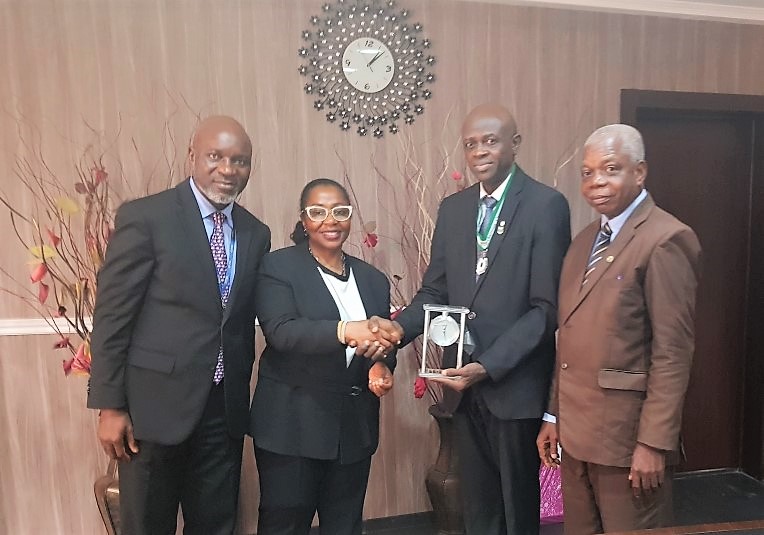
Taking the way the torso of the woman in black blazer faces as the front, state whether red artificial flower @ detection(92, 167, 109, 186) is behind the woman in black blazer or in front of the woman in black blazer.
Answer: behind

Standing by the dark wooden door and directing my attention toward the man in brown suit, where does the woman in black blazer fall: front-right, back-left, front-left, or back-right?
front-right

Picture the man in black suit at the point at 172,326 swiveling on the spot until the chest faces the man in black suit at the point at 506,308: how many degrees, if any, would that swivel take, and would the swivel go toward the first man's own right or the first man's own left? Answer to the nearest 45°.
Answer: approximately 45° to the first man's own left

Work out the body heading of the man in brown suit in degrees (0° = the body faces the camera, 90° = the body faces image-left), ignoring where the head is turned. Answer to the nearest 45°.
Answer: approximately 45°

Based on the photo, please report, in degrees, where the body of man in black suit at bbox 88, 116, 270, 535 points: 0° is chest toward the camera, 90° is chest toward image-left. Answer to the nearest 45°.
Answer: approximately 315°

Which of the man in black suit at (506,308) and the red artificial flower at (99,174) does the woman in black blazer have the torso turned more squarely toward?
the man in black suit

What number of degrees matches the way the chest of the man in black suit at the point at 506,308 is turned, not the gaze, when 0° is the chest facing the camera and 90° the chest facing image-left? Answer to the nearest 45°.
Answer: approximately 45°

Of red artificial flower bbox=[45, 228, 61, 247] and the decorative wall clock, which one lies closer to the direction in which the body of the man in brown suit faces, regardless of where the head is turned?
the red artificial flower

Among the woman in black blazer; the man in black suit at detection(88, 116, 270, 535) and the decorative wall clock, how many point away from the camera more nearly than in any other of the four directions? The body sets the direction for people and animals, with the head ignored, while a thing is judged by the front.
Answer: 0

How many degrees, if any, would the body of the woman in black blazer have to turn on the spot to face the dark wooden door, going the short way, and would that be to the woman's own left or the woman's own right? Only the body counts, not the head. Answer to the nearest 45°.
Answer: approximately 90° to the woman's own left

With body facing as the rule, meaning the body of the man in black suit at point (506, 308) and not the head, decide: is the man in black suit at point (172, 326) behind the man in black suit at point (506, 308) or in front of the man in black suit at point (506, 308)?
in front

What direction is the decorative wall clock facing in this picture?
toward the camera

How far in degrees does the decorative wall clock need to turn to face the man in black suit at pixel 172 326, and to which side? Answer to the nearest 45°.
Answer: approximately 45° to its right

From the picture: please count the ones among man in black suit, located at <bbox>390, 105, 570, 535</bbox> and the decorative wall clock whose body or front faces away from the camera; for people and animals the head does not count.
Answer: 0

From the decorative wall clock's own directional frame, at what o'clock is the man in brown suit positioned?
The man in brown suit is roughly at 11 o'clock from the decorative wall clock.
